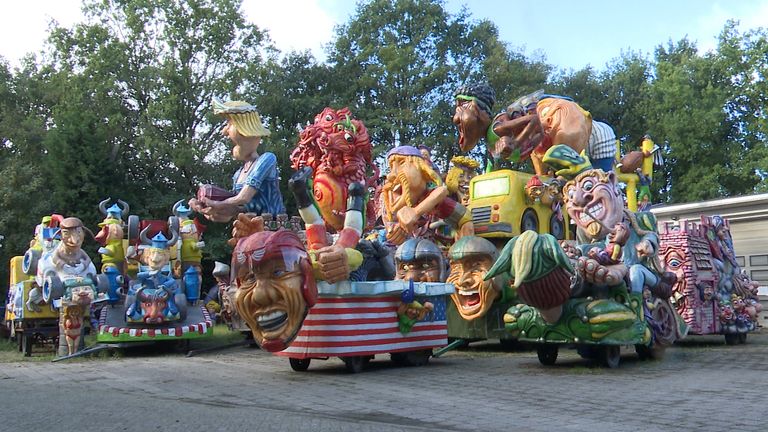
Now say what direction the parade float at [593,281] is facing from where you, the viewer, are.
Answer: facing the viewer and to the left of the viewer

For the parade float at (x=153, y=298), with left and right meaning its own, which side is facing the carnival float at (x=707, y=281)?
left

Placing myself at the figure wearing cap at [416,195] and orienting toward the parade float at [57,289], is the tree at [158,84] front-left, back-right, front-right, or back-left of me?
front-right

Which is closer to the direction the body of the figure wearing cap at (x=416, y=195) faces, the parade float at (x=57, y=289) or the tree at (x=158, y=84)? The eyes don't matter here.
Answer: the parade float

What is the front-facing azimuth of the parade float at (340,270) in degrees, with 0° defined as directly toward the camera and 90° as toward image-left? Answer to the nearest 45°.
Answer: approximately 45°

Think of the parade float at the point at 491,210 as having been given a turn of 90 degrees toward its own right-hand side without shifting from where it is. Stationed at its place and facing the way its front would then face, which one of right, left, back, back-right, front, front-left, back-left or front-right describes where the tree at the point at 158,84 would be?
front

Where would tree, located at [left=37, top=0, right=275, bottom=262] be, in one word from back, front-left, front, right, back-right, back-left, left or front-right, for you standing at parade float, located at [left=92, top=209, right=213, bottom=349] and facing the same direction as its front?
back

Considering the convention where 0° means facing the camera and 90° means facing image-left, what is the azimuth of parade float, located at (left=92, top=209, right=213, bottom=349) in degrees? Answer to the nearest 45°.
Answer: approximately 0°

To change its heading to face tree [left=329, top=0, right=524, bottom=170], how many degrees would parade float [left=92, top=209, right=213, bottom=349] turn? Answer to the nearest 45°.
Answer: approximately 135° to its left

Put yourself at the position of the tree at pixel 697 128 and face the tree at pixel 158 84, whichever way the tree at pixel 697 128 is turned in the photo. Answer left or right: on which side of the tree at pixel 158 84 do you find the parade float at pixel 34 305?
left

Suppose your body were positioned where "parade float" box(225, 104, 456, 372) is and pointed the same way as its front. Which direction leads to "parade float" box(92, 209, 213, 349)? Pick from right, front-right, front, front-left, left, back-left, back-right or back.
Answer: right

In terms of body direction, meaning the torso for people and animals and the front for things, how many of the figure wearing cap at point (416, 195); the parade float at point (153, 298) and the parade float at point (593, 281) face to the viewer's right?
0

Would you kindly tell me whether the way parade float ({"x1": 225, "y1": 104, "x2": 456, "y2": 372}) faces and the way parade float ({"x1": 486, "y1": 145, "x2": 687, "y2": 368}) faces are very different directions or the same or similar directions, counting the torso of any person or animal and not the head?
same or similar directions

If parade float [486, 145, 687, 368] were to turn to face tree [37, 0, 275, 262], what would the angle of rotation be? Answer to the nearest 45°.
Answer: approximately 90° to its right

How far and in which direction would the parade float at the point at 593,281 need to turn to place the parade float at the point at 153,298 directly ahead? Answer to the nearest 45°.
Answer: approximately 45° to its right
